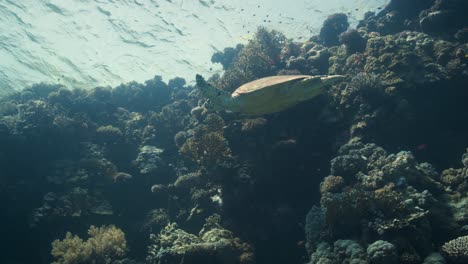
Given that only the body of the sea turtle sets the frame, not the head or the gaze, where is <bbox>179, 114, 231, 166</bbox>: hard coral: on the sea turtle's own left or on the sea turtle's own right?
on the sea turtle's own right
